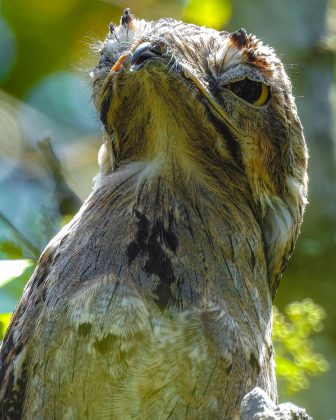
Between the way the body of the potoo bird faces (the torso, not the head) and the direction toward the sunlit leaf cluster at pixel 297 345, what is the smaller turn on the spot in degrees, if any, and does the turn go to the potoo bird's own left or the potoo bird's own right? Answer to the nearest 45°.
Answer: approximately 135° to the potoo bird's own left

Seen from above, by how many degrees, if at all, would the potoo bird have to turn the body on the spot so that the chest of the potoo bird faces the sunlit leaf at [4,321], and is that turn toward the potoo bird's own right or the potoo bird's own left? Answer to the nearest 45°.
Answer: approximately 135° to the potoo bird's own right

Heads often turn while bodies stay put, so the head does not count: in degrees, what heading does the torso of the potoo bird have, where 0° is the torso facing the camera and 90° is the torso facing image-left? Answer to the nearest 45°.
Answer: approximately 0°

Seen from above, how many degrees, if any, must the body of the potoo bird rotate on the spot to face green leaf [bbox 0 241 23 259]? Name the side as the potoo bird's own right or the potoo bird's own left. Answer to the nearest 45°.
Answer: approximately 135° to the potoo bird's own right
